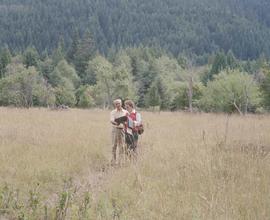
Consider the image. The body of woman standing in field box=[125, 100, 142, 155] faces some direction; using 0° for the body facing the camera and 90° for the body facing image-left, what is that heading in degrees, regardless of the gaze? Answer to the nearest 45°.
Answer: approximately 45°
